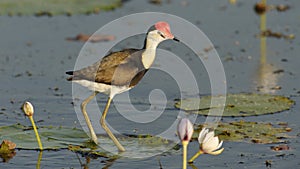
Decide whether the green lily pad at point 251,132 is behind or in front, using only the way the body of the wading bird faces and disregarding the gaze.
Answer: in front

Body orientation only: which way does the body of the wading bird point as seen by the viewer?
to the viewer's right

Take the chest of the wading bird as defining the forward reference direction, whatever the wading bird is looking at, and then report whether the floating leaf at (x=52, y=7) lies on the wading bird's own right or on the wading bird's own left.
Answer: on the wading bird's own left
